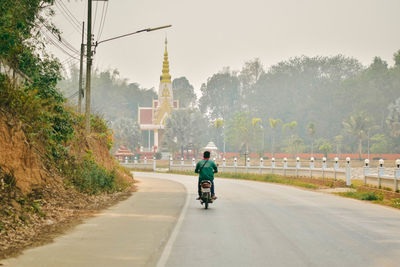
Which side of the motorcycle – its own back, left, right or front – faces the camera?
back

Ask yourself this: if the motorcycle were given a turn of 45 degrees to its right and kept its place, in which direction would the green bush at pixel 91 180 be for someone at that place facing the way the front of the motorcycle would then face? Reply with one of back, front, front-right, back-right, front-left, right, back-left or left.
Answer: left

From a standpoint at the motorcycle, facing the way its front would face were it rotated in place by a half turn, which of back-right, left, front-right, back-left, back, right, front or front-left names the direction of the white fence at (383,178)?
back-left

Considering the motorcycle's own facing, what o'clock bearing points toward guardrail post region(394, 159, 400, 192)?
The guardrail post is roughly at 2 o'clock from the motorcycle.
